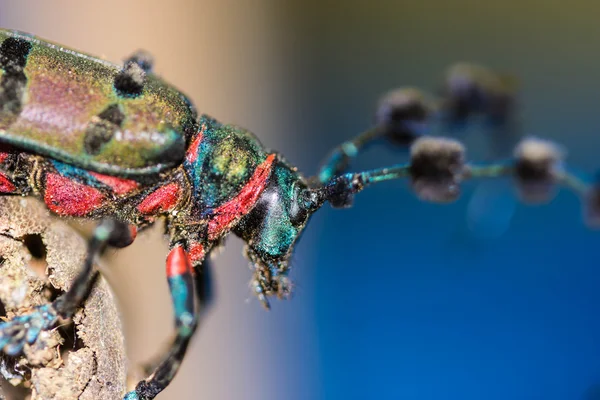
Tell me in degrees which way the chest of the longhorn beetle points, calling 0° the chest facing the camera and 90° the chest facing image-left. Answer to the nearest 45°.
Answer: approximately 270°
